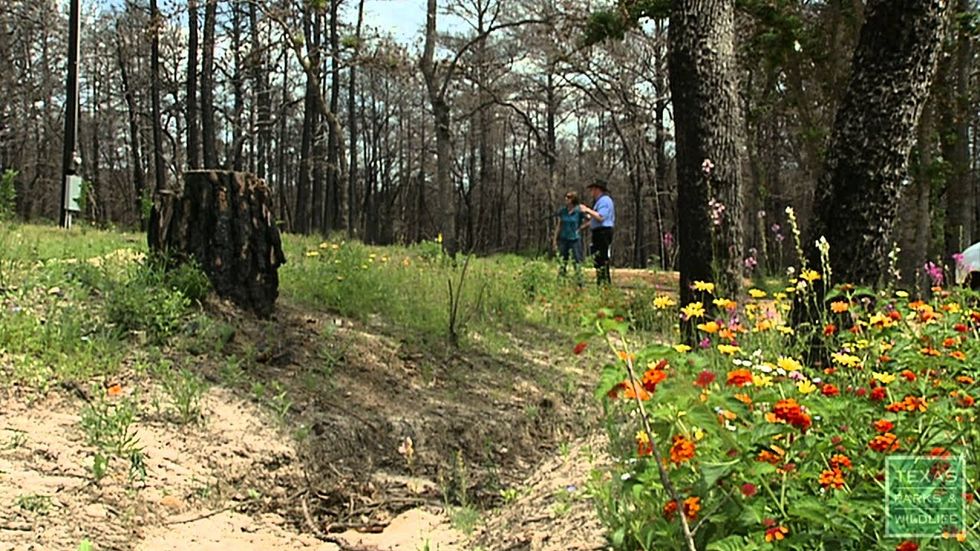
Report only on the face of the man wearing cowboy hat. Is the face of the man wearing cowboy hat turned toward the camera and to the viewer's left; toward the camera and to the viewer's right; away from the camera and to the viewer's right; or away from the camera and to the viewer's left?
toward the camera and to the viewer's left

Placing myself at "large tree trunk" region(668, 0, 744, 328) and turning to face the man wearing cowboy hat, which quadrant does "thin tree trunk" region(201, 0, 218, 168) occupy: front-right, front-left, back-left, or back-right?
front-left

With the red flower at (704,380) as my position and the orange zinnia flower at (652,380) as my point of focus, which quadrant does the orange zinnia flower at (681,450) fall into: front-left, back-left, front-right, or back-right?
front-left

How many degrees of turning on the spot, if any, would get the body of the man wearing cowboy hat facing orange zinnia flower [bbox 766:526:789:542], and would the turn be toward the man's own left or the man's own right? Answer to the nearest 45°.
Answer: approximately 90° to the man's own left

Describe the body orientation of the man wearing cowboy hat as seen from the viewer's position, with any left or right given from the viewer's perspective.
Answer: facing to the left of the viewer

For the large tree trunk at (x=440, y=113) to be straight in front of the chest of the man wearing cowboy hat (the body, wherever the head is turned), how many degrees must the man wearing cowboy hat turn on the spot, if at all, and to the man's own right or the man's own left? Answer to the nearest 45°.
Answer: approximately 45° to the man's own right

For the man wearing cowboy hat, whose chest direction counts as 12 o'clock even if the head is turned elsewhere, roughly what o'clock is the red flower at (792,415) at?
The red flower is roughly at 9 o'clock from the man wearing cowboy hat.

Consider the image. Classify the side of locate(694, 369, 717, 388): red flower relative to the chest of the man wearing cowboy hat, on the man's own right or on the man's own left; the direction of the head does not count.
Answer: on the man's own left

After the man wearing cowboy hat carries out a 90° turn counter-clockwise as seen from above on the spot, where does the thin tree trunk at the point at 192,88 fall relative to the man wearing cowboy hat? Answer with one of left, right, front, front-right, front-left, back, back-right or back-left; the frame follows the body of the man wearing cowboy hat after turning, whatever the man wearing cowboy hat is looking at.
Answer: back-right

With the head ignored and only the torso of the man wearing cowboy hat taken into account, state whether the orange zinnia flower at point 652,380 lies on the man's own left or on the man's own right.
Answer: on the man's own left

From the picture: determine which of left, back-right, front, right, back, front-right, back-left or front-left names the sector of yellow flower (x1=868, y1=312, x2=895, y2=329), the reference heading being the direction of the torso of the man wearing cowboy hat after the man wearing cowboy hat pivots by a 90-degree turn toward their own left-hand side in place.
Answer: front

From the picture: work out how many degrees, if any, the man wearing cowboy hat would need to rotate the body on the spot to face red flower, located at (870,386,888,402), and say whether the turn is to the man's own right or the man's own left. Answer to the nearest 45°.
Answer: approximately 90° to the man's own left

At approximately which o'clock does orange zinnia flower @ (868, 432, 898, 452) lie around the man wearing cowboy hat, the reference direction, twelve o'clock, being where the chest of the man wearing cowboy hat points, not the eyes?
The orange zinnia flower is roughly at 9 o'clock from the man wearing cowboy hat.

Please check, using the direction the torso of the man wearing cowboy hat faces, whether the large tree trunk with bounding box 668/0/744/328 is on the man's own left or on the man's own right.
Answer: on the man's own left
